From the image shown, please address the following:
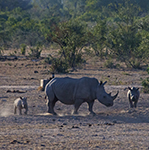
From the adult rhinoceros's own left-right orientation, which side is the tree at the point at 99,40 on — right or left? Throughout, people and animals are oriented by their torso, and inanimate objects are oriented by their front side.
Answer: on its left

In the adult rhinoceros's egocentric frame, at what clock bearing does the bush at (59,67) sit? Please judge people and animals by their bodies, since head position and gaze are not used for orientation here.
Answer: The bush is roughly at 9 o'clock from the adult rhinoceros.

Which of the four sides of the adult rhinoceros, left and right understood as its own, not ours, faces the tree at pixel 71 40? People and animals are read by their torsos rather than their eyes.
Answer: left

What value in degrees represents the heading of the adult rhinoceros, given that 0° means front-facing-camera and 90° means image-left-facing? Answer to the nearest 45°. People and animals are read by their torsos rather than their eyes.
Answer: approximately 270°
